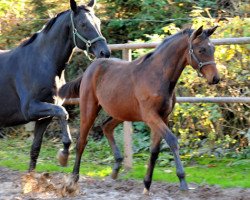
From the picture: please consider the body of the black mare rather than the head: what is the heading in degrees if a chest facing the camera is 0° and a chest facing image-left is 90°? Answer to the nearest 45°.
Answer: approximately 270°

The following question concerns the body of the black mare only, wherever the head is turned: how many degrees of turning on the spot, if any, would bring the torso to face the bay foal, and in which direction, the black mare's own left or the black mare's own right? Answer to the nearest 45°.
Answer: approximately 45° to the black mare's own right
